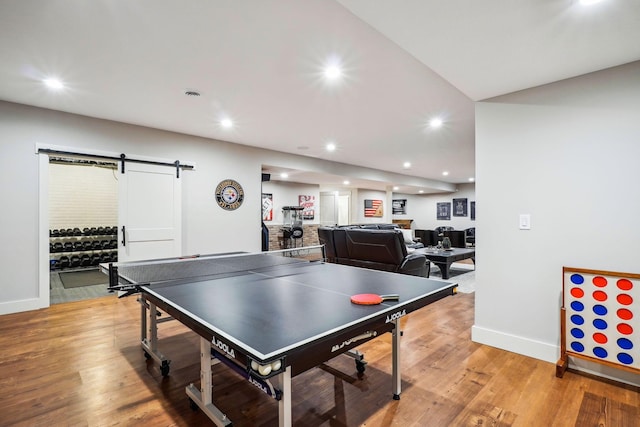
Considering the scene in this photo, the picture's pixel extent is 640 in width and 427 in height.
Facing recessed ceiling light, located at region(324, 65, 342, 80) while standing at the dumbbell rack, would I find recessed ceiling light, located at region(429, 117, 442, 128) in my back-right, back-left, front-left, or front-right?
front-left

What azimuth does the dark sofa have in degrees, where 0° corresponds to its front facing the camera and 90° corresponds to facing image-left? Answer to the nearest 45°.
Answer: approximately 225°

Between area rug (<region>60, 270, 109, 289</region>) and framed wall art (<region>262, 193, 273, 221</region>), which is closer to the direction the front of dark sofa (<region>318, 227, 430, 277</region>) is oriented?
the framed wall art

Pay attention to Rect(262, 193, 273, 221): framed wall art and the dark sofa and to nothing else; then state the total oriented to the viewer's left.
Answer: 0

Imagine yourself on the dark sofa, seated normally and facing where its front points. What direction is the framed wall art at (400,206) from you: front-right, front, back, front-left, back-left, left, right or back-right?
front-left

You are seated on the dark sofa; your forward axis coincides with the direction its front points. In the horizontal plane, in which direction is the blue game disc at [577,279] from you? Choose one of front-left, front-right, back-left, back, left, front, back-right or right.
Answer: right

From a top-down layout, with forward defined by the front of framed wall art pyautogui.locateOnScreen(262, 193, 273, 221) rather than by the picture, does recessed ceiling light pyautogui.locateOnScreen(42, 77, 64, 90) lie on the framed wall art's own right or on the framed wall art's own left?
on the framed wall art's own right

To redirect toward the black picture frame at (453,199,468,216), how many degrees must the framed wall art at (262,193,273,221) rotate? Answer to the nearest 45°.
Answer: approximately 45° to its left

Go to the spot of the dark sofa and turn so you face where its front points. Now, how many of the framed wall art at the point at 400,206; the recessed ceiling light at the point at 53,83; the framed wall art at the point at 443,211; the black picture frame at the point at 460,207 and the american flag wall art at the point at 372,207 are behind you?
1

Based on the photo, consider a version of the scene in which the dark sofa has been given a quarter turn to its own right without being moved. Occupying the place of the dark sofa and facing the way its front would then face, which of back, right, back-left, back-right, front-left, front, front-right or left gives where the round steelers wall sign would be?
back-right

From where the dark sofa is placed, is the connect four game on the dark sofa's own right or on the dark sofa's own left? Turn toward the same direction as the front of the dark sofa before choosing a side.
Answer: on the dark sofa's own right

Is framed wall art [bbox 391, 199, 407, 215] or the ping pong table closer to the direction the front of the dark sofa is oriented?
the framed wall art

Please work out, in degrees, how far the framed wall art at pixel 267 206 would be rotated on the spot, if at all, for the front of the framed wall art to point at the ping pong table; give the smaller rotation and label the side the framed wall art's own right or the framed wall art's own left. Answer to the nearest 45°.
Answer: approximately 45° to the framed wall art's own right

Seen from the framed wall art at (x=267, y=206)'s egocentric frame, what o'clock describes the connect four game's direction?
The connect four game is roughly at 1 o'clock from the framed wall art.

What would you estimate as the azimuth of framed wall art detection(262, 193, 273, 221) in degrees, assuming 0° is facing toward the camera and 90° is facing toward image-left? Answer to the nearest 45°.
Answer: approximately 315°

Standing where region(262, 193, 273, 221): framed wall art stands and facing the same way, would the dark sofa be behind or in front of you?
in front

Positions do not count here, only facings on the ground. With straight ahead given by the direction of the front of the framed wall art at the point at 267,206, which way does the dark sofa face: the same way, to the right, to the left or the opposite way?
to the left
